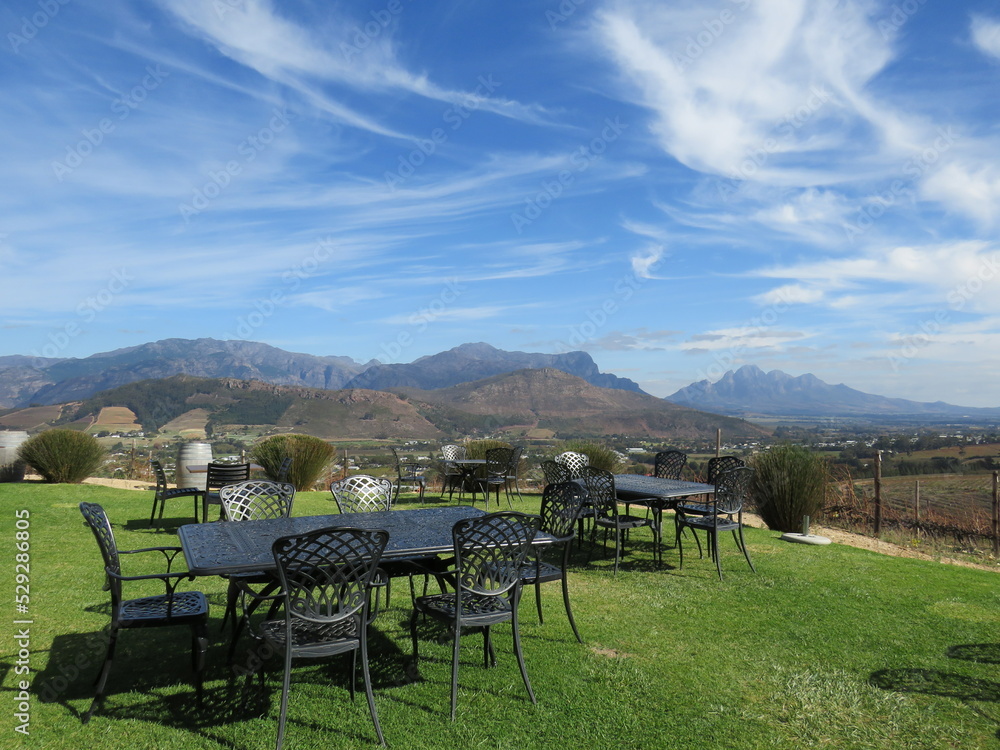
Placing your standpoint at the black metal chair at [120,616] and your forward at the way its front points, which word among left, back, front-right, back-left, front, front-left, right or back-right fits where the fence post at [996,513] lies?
front

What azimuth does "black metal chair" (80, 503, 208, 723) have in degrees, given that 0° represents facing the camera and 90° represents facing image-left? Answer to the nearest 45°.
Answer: approximately 270°

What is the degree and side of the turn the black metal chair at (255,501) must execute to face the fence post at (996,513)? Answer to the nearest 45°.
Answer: approximately 90° to its left

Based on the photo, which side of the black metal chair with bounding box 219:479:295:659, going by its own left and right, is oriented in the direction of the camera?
front

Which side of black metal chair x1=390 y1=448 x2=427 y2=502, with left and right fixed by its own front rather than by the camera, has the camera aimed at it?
right

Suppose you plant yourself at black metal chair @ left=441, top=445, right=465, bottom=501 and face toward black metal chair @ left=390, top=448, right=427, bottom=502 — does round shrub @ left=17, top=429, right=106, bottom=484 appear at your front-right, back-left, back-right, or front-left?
front-right

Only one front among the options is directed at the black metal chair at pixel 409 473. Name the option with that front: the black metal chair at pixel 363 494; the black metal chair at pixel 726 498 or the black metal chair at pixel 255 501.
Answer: the black metal chair at pixel 726 498

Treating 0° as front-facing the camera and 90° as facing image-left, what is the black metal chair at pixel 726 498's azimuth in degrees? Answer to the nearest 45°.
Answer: approximately 135°

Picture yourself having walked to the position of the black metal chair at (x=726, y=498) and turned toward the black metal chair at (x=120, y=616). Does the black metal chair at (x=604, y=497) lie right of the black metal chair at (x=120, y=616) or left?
right

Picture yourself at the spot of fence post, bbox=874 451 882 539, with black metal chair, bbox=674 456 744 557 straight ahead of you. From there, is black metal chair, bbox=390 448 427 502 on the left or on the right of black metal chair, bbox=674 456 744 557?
right

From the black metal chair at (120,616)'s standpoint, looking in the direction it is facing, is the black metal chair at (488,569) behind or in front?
in front

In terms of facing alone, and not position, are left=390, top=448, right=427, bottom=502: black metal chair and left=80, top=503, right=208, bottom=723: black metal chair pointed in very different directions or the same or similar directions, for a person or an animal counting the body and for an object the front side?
same or similar directions

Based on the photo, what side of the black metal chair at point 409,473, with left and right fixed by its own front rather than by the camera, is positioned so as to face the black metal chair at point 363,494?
right

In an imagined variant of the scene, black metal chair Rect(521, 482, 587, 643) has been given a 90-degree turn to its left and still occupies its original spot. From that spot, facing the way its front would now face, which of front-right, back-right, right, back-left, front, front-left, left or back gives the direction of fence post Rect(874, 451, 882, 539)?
back

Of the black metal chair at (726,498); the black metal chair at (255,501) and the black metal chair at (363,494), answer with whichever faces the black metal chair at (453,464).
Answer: the black metal chair at (726,498)

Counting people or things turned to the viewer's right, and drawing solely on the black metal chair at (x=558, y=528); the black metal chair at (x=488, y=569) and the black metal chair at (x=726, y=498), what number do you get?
0

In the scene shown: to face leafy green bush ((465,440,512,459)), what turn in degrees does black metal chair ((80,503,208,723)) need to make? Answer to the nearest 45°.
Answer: approximately 45° to its left

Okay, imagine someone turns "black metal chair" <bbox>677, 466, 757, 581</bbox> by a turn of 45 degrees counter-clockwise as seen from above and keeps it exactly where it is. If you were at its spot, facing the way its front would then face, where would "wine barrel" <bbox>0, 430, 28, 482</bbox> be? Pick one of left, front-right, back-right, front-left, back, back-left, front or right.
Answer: front

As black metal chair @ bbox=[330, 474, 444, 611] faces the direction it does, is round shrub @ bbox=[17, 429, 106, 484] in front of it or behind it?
behind

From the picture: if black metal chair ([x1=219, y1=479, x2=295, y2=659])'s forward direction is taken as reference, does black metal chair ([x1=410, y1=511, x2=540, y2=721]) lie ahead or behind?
ahead
